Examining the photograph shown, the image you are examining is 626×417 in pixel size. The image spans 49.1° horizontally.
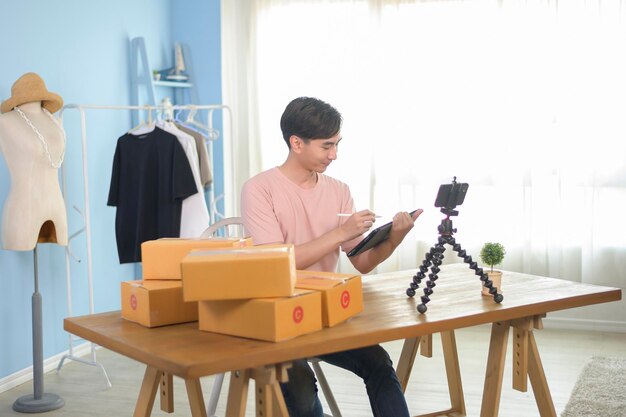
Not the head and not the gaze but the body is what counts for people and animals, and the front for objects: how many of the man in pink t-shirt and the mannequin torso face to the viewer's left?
0

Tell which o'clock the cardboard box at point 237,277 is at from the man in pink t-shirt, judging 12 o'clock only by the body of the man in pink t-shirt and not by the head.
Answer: The cardboard box is roughly at 2 o'clock from the man in pink t-shirt.

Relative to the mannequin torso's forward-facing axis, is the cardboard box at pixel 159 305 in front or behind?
in front

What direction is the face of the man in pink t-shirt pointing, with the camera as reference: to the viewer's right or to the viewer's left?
to the viewer's right

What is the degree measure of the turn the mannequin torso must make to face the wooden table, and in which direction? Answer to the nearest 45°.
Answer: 0° — it already faces it

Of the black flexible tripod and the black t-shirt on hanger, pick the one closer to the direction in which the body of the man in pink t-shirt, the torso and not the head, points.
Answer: the black flexible tripod

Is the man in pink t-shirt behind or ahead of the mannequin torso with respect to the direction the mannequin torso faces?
ahead

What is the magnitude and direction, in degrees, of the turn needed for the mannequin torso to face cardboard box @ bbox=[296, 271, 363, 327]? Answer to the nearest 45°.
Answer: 0° — it already faces it

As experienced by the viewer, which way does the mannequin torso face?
facing the viewer and to the right of the viewer

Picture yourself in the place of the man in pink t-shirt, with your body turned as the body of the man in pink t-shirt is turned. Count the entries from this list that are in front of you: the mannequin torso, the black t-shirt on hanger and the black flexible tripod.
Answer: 1

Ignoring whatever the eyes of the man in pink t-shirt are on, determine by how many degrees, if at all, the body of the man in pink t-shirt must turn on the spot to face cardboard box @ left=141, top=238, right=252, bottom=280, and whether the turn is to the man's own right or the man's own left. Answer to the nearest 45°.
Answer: approximately 90° to the man's own right
